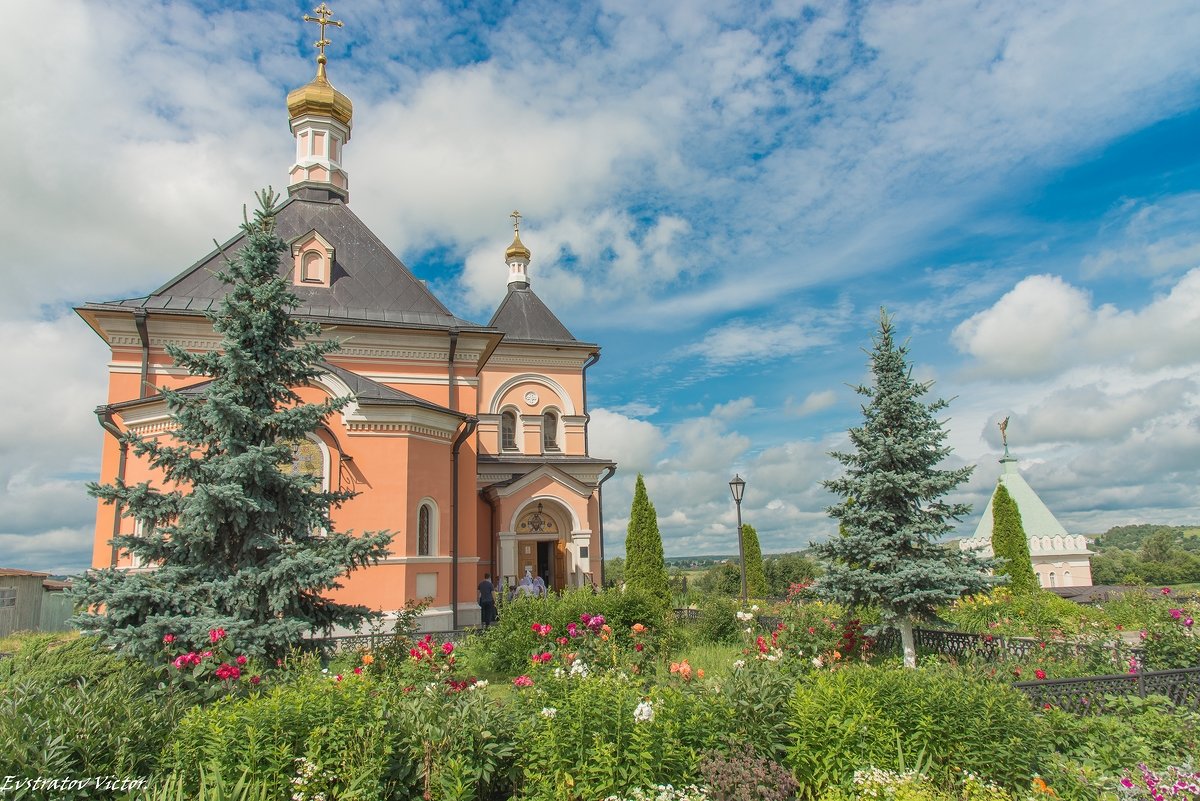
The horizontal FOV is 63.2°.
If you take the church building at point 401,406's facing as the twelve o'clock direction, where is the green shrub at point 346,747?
The green shrub is roughly at 12 o'clock from the church building.

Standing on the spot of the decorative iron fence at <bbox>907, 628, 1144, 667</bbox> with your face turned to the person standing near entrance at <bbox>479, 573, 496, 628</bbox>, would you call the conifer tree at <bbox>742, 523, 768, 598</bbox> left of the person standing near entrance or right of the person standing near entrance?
right

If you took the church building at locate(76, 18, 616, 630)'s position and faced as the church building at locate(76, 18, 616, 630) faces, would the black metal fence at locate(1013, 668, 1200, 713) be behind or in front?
in front

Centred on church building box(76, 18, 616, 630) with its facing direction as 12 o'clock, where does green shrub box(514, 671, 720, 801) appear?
The green shrub is roughly at 12 o'clock from the church building.

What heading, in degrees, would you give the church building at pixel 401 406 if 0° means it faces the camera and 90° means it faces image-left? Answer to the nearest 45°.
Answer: approximately 0°

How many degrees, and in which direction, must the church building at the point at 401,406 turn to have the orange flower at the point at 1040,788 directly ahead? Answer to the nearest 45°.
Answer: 0° — it already faces it

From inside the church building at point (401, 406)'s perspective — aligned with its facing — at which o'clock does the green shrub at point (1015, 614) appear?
The green shrub is roughly at 10 o'clock from the church building.

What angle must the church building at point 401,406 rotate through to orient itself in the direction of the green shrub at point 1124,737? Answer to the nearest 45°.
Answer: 0° — it already faces it

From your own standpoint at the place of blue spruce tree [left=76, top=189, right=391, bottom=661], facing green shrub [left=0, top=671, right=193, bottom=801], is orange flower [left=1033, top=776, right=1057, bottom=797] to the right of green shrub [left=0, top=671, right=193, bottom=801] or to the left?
left

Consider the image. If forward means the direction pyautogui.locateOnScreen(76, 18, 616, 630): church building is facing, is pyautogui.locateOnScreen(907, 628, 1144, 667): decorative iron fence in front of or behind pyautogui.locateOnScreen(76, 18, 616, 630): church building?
in front

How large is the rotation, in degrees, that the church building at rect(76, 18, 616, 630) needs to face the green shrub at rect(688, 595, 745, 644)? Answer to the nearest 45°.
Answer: approximately 45° to its left
